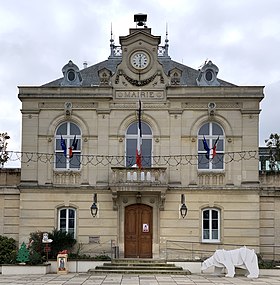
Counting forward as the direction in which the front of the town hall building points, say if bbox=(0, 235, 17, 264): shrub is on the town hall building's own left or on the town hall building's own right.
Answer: on the town hall building's own right

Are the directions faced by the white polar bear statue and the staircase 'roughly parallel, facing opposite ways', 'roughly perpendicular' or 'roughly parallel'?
roughly perpendicular

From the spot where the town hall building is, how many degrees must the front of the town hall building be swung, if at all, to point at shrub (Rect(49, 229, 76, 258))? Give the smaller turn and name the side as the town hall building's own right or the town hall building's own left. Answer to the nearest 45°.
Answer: approximately 90° to the town hall building's own right

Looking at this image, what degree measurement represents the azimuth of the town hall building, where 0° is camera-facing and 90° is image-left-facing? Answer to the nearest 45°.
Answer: approximately 0°

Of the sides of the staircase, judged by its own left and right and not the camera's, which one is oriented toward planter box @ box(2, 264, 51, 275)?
right

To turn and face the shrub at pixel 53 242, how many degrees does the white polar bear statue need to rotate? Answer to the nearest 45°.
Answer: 0° — it already faces it

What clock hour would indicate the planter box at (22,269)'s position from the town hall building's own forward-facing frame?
The planter box is roughly at 2 o'clock from the town hall building.

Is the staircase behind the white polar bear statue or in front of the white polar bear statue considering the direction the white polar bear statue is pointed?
in front

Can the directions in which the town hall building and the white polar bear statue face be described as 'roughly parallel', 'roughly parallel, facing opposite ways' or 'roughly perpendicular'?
roughly perpendicular

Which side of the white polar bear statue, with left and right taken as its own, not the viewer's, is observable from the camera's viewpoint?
left

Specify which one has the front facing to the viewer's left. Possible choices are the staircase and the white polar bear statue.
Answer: the white polar bear statue
